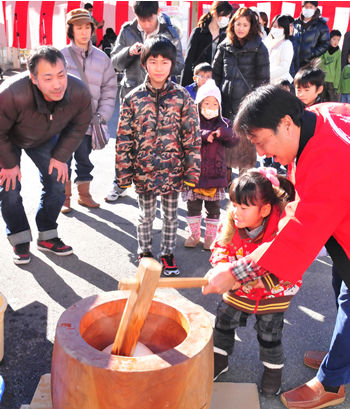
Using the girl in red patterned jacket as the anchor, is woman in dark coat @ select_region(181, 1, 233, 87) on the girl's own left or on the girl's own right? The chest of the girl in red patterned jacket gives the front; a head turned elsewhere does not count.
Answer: on the girl's own right

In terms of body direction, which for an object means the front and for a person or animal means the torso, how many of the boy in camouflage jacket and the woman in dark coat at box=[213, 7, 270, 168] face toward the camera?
2

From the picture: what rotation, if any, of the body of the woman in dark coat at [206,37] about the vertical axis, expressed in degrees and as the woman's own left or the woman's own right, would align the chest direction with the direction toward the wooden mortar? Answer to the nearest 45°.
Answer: approximately 45° to the woman's own right

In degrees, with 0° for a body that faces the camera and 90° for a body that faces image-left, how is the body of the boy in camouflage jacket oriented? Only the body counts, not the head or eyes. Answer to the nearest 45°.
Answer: approximately 0°

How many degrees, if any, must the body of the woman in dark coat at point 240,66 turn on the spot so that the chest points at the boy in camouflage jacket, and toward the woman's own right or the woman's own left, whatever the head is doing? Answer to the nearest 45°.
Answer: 0° — they already face them

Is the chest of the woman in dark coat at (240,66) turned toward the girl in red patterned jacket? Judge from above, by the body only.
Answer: yes

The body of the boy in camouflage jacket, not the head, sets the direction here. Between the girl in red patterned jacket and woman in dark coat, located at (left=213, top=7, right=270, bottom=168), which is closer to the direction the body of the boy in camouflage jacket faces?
the girl in red patterned jacket

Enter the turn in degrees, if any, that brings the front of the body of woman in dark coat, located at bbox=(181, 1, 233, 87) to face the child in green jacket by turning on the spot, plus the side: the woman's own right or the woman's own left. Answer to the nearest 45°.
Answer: approximately 90° to the woman's own left
